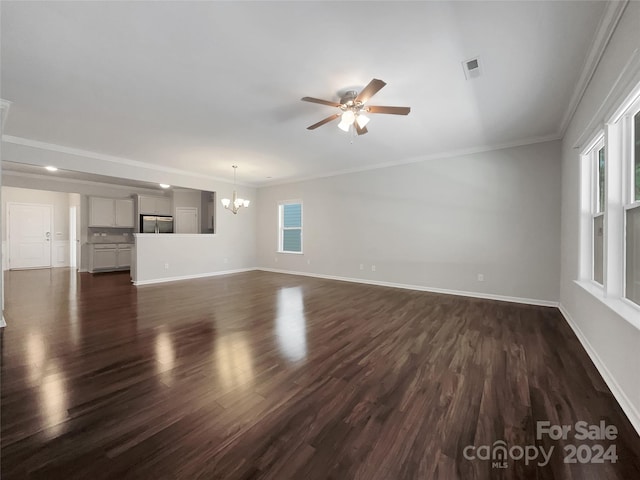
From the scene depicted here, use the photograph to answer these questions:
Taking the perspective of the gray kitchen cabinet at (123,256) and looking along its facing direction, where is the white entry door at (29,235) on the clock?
The white entry door is roughly at 4 o'clock from the gray kitchen cabinet.

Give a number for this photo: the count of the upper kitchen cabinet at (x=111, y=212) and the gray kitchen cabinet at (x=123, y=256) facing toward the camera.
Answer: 2

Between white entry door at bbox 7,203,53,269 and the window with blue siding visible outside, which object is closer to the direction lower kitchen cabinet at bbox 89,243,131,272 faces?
the window with blue siding visible outside

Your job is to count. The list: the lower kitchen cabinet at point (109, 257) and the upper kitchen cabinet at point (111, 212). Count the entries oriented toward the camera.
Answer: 2

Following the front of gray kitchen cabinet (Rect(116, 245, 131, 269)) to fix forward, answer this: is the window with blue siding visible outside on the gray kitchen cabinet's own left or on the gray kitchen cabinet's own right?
on the gray kitchen cabinet's own left

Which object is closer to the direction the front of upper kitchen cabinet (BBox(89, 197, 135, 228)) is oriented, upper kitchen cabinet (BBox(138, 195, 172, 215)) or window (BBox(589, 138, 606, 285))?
the window

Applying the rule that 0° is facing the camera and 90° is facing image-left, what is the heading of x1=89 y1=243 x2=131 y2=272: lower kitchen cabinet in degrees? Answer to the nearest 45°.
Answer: approximately 0°
